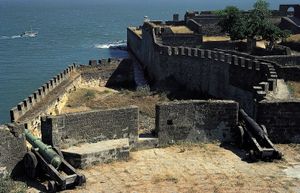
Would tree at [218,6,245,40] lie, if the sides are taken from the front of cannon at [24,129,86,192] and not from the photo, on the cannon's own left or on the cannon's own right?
on the cannon's own right

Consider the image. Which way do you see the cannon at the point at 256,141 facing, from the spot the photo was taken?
facing away from the viewer and to the left of the viewer

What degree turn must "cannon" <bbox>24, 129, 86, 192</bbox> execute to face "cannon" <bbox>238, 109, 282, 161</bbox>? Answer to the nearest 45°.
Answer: approximately 135° to its right

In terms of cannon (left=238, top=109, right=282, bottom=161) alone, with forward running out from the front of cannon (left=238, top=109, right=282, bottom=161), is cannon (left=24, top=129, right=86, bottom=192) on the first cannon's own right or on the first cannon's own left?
on the first cannon's own left

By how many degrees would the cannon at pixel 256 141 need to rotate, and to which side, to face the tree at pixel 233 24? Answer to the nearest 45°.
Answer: approximately 45° to its right

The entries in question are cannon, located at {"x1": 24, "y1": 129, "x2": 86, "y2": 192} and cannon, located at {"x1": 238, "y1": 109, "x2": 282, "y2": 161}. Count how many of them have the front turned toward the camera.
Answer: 0

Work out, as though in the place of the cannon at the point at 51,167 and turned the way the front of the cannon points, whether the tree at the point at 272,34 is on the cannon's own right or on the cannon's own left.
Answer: on the cannon's own right

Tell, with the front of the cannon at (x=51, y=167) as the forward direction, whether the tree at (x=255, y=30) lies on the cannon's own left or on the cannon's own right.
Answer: on the cannon's own right

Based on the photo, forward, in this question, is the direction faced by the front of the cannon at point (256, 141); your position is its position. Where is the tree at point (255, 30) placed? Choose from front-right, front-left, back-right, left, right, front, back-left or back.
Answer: front-right
